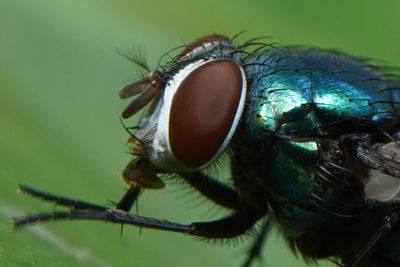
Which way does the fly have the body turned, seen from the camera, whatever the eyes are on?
to the viewer's left
